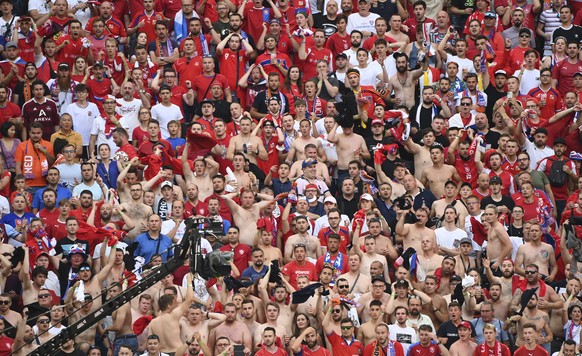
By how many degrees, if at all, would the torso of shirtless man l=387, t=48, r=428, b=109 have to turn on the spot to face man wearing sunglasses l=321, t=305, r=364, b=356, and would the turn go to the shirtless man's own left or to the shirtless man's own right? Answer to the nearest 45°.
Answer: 0° — they already face them

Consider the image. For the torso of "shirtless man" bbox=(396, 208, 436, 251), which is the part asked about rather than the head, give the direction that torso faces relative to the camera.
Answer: toward the camera

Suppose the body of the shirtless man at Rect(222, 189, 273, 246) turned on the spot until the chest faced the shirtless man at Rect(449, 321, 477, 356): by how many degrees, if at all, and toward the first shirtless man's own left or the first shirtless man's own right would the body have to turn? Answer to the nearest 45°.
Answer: approximately 45° to the first shirtless man's own left

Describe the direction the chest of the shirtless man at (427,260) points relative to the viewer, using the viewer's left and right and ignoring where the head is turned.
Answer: facing the viewer and to the left of the viewer

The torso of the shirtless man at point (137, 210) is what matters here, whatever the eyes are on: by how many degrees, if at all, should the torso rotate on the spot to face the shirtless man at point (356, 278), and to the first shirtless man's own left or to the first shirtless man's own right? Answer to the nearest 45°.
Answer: approximately 45° to the first shirtless man's own left

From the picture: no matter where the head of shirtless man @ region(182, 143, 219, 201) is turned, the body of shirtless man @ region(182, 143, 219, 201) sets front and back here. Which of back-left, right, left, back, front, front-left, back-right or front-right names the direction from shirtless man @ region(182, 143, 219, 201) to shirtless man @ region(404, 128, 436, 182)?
left

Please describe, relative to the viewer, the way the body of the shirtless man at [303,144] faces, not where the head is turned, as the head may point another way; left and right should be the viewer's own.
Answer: facing the viewer

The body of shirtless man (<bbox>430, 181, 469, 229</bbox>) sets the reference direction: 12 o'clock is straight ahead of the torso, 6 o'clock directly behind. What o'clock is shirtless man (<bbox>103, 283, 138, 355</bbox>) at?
shirtless man (<bbox>103, 283, 138, 355</bbox>) is roughly at 2 o'clock from shirtless man (<bbox>430, 181, 469, 229</bbox>).

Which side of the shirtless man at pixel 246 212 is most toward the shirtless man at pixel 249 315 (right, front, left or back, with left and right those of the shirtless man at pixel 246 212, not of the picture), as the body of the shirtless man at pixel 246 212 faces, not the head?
front

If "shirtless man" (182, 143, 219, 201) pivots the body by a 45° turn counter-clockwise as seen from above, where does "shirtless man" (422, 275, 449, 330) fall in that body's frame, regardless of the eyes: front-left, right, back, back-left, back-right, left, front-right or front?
front

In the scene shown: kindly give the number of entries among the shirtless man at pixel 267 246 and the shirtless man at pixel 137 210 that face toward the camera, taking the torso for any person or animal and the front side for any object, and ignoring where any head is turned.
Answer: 2

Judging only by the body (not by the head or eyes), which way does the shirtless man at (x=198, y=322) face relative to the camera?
toward the camera

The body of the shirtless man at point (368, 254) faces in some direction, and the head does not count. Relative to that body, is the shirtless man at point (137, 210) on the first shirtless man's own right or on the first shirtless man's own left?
on the first shirtless man's own right

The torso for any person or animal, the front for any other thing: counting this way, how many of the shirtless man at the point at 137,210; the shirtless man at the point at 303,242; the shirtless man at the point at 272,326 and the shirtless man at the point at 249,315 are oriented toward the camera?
4

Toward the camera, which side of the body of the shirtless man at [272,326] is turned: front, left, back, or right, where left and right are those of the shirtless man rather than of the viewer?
front
